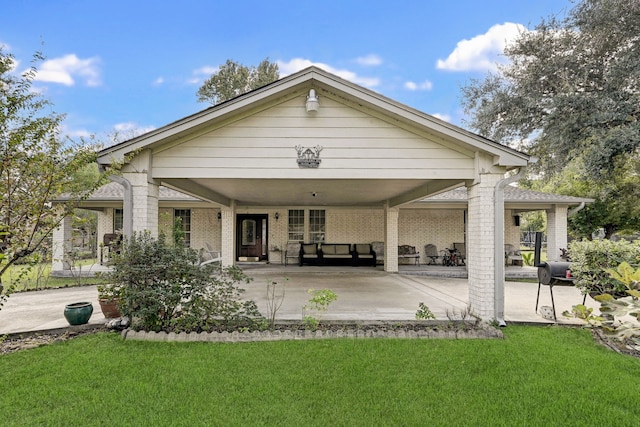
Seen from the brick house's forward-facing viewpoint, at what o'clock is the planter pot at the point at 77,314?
The planter pot is roughly at 1 o'clock from the brick house.

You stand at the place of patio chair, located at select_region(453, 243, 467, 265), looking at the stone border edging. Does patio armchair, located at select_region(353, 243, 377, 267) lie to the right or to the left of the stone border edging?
right

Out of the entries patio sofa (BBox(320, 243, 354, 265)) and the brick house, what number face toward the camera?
2

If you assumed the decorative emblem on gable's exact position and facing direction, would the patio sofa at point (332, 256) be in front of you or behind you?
behind

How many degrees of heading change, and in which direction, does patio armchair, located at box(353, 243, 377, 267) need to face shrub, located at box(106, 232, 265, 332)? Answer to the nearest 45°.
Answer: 0° — it already faces it
